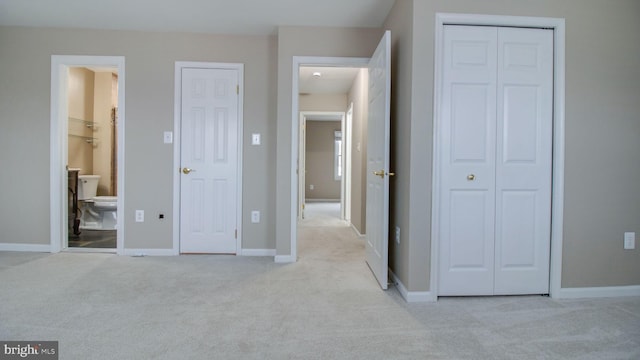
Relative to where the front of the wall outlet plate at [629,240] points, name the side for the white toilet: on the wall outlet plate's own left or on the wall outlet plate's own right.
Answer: on the wall outlet plate's own right

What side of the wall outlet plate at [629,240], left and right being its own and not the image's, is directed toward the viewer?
front

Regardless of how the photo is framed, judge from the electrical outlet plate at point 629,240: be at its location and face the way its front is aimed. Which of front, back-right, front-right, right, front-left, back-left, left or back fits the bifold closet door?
front-right

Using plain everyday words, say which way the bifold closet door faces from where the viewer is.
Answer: facing the viewer

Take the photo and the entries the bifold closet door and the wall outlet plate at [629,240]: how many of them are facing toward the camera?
2

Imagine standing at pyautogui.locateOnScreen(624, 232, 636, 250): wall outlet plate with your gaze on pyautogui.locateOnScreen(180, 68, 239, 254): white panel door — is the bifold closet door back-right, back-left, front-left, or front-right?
front-left

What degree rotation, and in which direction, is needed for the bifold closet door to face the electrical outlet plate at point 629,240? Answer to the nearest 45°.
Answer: approximately 135° to its left

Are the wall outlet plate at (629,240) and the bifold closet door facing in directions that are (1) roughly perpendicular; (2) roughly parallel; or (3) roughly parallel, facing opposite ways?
roughly parallel
